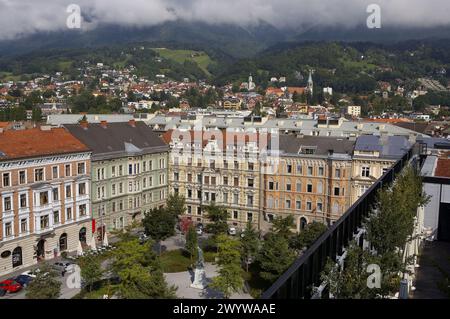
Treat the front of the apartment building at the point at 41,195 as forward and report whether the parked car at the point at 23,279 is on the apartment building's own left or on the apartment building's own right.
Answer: on the apartment building's own right

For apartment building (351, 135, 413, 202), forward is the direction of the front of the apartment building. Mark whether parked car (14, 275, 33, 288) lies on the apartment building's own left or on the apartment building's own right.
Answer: on the apartment building's own right

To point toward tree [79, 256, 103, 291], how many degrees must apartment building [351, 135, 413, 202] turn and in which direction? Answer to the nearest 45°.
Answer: approximately 45° to its right

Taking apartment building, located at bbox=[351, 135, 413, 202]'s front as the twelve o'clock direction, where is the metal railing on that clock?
The metal railing is roughly at 12 o'clock from the apartment building.

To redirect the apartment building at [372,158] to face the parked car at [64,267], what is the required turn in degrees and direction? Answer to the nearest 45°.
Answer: approximately 45° to its right

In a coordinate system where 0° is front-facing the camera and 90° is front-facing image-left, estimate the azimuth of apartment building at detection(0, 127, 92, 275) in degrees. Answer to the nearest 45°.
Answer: approximately 315°

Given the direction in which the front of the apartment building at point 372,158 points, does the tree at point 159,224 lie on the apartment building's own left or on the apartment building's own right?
on the apartment building's own right

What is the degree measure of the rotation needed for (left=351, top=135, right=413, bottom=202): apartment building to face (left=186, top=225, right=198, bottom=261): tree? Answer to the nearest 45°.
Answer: approximately 45° to its right

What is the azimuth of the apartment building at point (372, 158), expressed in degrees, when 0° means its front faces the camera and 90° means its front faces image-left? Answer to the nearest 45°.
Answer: approximately 0°
